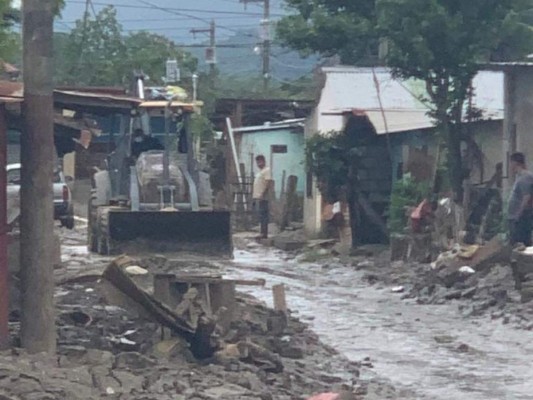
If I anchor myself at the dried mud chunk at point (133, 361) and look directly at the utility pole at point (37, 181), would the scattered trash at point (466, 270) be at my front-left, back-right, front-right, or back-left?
back-right

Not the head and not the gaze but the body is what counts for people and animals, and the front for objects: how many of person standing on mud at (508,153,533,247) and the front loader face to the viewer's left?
1

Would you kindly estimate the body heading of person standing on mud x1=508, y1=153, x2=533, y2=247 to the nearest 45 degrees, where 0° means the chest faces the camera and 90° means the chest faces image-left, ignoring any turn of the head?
approximately 90°

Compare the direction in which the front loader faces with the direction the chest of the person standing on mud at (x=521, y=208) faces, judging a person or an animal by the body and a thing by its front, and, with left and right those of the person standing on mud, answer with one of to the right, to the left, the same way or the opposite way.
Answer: to the left

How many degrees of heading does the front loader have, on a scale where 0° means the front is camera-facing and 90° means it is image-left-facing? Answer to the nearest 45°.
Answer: approximately 0°

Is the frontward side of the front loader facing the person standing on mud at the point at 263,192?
no

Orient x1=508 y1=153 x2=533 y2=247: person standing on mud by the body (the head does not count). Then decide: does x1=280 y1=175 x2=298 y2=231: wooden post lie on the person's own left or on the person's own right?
on the person's own right

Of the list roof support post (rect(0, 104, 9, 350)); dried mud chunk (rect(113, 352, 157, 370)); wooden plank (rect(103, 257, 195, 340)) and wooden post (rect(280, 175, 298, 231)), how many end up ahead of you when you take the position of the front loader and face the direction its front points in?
3

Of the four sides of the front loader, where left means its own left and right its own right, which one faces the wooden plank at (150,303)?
front

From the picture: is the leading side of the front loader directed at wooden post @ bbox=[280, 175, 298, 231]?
no

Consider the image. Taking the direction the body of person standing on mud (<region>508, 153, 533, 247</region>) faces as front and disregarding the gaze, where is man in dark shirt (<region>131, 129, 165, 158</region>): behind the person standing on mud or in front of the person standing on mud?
in front
